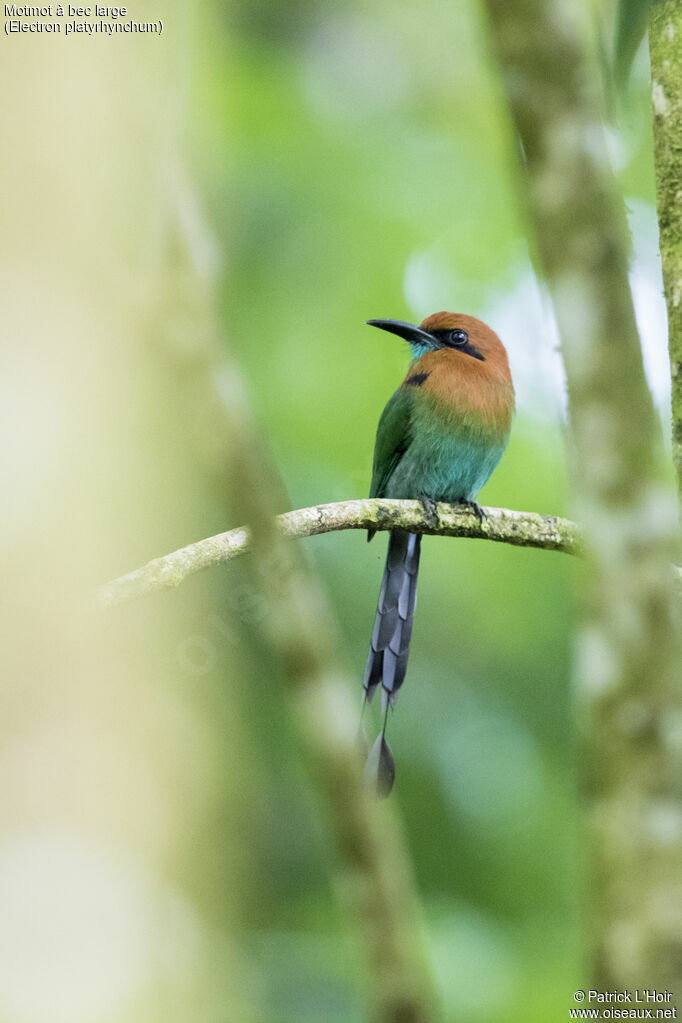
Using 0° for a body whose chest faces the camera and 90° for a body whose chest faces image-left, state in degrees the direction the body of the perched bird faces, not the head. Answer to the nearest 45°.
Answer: approximately 315°
